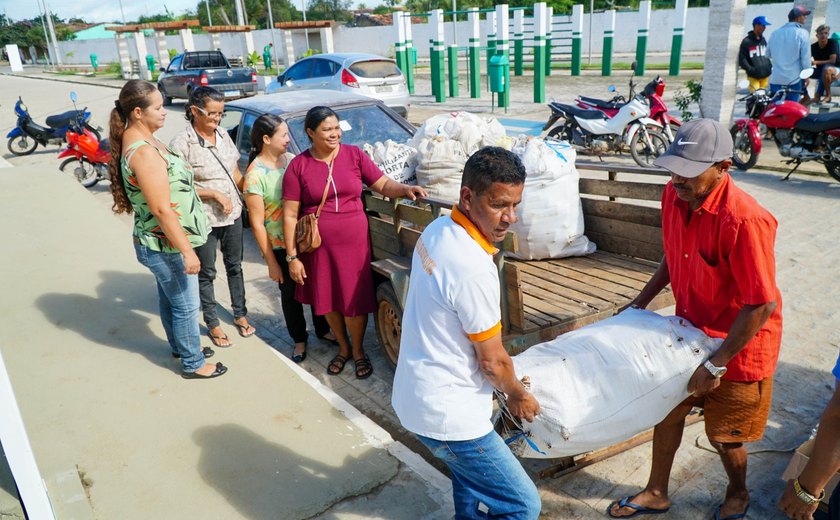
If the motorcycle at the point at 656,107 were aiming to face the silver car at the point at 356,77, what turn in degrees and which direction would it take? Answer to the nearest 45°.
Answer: approximately 180°

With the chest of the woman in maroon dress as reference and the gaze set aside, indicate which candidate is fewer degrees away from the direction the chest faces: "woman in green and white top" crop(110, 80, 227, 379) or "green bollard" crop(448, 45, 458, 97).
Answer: the woman in green and white top

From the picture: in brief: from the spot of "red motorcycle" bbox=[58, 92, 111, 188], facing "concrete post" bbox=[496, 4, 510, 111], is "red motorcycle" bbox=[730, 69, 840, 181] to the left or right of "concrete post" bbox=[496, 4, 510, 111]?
right

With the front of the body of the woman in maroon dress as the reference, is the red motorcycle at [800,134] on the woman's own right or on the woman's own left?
on the woman's own left

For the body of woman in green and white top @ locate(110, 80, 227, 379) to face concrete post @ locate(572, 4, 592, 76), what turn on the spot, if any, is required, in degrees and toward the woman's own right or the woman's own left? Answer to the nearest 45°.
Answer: approximately 45° to the woman's own left

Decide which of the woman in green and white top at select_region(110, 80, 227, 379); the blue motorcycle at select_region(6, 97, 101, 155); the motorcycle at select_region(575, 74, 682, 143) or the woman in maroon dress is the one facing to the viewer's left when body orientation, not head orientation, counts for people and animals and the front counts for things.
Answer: the blue motorcycle

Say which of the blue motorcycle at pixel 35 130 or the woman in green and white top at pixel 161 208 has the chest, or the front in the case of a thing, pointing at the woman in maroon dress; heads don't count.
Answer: the woman in green and white top

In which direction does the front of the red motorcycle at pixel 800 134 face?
to the viewer's left

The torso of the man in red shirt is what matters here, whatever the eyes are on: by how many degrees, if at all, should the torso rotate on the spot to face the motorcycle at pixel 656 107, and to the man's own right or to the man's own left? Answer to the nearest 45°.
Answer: approximately 135° to the man's own right

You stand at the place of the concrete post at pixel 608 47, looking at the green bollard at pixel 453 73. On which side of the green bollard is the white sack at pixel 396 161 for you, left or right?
left

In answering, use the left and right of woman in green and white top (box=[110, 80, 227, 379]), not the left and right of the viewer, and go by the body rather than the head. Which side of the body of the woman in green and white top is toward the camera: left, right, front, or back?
right

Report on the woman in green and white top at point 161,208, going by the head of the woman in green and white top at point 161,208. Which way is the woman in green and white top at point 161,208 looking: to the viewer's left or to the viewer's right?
to the viewer's right
